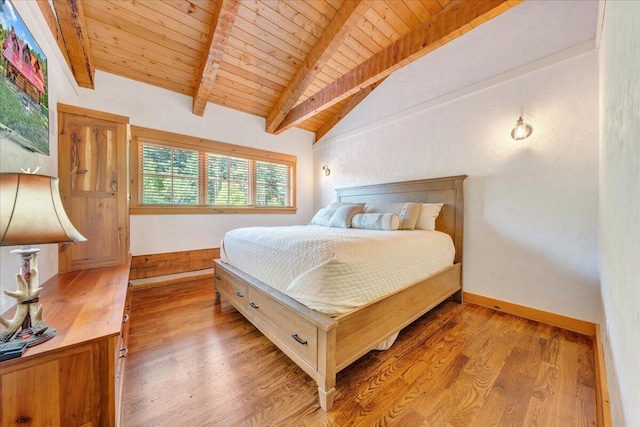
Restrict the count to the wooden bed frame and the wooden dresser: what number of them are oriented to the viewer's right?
1

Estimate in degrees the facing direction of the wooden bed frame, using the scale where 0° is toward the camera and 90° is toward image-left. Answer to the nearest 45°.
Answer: approximately 45°

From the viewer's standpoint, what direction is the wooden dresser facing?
to the viewer's right

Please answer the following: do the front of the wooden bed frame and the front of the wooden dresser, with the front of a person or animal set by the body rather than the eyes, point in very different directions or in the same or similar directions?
very different directions

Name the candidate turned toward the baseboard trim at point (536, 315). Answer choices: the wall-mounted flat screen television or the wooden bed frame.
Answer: the wall-mounted flat screen television

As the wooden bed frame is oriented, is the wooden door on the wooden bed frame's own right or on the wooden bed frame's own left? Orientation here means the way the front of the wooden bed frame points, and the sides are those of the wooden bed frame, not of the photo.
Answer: on the wooden bed frame's own right

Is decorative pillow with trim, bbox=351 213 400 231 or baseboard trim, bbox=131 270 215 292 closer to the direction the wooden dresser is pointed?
the decorative pillow with trim
